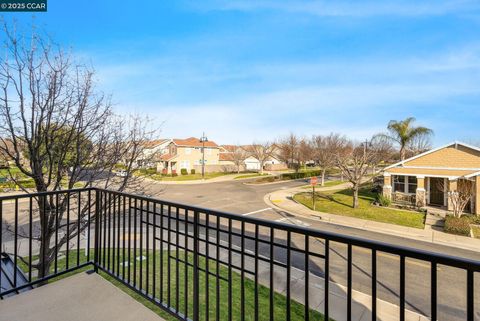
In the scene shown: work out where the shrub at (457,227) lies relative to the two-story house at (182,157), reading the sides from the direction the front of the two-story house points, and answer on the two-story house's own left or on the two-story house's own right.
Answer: on the two-story house's own left

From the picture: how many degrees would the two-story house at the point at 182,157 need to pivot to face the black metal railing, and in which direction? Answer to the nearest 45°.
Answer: approximately 45° to its left

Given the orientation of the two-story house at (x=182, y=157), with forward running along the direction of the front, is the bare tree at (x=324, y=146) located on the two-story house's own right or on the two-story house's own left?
on the two-story house's own left

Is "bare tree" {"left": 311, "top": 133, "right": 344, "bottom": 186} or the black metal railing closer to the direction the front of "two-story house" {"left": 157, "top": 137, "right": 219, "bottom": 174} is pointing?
the black metal railing

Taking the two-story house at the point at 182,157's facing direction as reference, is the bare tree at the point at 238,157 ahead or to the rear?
to the rear

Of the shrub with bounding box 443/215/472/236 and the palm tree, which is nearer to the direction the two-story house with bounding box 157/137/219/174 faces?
the shrub

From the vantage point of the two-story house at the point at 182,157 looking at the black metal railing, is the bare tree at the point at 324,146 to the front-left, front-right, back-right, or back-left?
front-left

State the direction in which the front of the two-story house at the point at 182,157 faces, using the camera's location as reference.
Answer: facing the viewer and to the left of the viewer

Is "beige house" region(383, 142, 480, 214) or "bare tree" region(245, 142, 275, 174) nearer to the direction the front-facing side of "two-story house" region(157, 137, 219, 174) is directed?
the beige house

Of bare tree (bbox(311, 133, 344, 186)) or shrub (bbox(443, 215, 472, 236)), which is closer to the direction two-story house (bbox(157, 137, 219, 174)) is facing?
the shrub

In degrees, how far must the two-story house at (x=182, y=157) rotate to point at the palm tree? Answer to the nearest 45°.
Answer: approximately 90° to its left

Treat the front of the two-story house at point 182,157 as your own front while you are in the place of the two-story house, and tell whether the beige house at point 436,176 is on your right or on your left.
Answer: on your left

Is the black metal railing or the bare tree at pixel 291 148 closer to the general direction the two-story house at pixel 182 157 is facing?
the black metal railing

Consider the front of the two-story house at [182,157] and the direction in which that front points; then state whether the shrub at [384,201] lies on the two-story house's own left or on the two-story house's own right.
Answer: on the two-story house's own left
